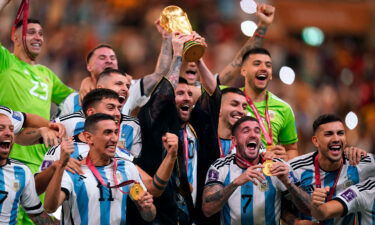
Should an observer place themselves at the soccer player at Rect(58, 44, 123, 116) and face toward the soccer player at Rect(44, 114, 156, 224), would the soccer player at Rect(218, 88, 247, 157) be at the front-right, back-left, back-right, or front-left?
front-left

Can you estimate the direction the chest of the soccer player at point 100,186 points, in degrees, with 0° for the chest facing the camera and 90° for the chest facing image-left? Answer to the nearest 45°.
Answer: approximately 315°

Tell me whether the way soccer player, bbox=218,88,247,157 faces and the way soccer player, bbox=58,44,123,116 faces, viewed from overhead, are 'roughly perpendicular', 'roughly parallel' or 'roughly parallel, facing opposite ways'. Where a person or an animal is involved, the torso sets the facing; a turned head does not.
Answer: roughly parallel

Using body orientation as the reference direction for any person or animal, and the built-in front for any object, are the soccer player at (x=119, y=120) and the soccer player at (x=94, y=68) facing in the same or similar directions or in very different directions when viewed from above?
same or similar directions

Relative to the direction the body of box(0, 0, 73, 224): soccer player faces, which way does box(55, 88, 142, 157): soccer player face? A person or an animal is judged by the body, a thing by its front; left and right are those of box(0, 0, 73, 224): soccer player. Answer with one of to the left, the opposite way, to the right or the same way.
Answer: the same way

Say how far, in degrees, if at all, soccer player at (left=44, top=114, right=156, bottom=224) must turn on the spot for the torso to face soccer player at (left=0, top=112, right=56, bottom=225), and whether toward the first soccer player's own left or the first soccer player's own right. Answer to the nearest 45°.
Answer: approximately 135° to the first soccer player's own right

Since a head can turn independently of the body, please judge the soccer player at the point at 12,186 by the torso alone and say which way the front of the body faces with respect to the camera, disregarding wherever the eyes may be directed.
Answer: toward the camera

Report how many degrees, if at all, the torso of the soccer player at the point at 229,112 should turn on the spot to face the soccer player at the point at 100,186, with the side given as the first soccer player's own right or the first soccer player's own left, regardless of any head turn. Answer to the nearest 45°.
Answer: approximately 90° to the first soccer player's own right

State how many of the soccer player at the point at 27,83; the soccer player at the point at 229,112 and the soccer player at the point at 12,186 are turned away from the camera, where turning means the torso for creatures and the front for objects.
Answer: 0
